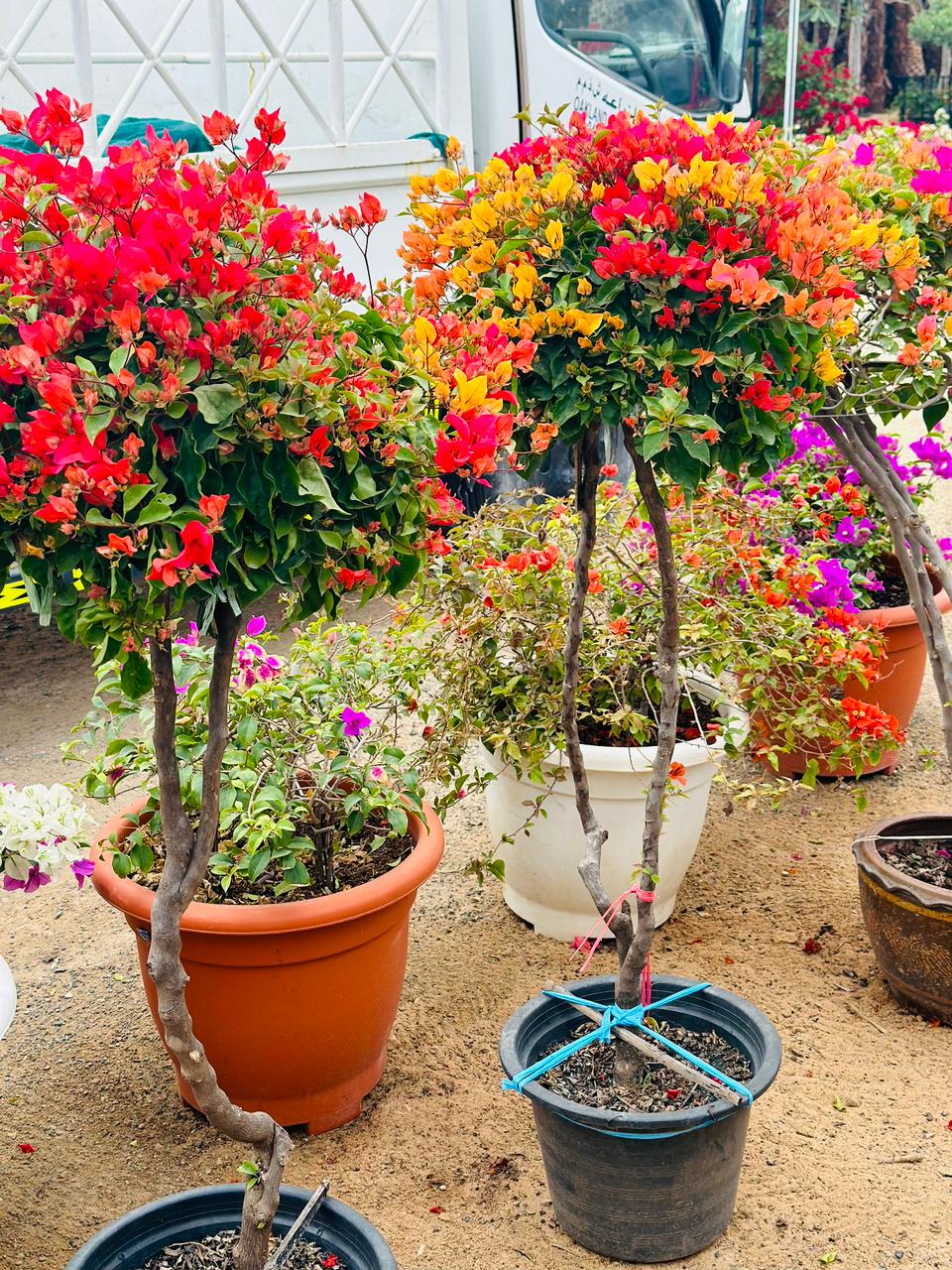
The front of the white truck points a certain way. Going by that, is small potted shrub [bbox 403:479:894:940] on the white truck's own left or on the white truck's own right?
on the white truck's own right

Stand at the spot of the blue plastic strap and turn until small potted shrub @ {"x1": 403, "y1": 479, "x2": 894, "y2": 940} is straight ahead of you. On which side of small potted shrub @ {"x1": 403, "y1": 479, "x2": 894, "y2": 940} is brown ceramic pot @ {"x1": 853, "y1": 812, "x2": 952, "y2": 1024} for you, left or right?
right

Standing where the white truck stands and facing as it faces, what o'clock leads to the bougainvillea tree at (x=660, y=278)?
The bougainvillea tree is roughly at 3 o'clock from the white truck.

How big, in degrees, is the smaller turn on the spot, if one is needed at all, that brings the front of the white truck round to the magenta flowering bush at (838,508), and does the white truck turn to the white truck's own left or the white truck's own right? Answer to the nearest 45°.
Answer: approximately 45° to the white truck's own right

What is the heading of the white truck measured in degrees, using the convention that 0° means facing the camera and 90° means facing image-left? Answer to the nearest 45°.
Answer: approximately 270°

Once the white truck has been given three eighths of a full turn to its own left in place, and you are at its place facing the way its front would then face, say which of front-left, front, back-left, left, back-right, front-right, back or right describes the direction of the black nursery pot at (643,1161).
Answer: back-left

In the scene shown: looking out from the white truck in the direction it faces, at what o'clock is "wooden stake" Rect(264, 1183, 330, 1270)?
The wooden stake is roughly at 3 o'clock from the white truck.
